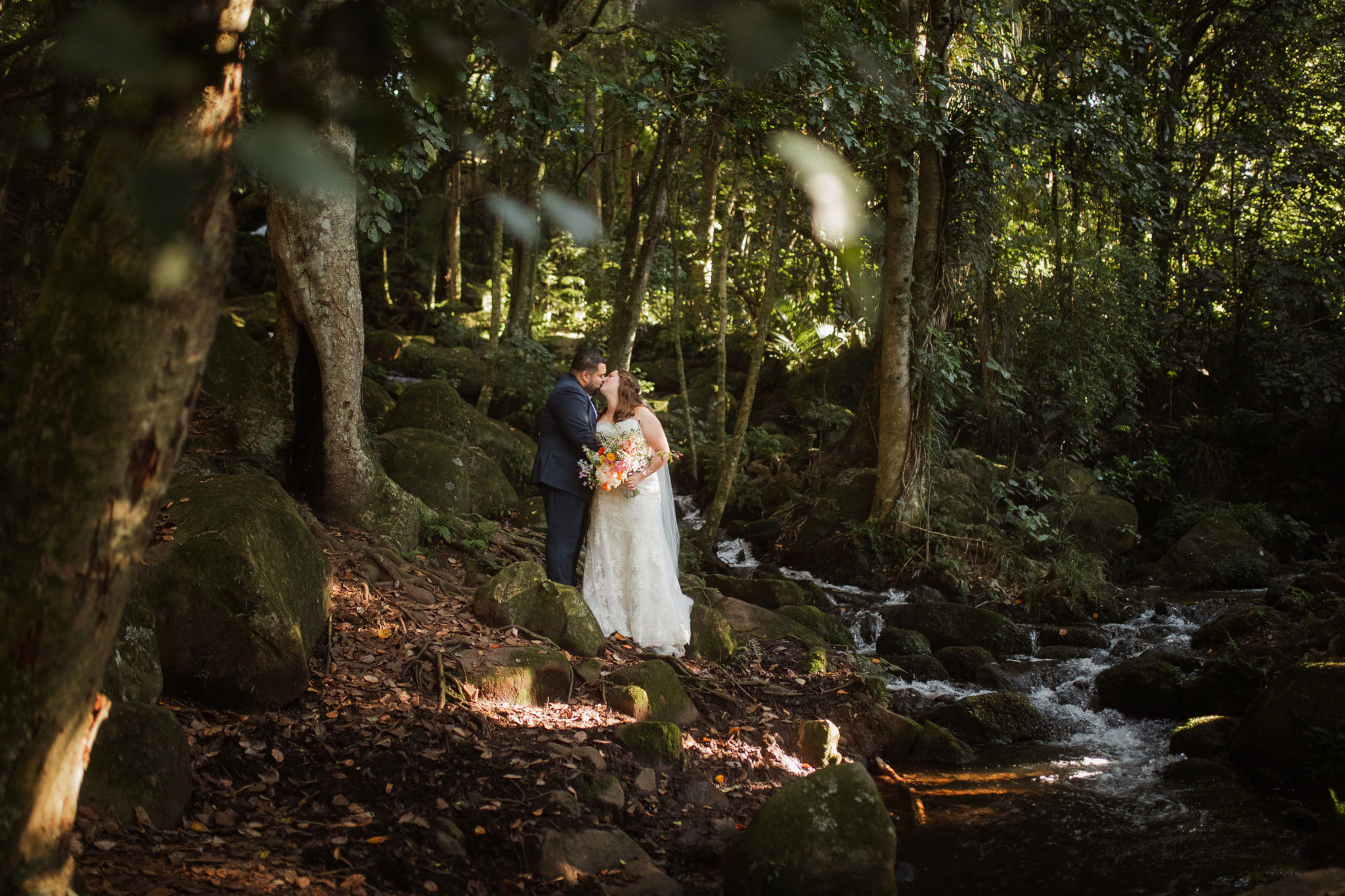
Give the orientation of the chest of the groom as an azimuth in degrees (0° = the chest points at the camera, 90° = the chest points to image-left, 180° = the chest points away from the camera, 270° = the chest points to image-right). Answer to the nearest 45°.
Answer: approximately 270°

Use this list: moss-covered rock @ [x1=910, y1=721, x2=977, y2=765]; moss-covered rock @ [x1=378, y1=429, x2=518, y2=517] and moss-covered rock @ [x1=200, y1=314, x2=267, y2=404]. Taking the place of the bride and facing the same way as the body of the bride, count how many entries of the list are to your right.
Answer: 2

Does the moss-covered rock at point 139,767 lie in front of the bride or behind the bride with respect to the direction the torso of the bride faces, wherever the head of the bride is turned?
in front

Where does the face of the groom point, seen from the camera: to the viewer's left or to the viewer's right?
to the viewer's right

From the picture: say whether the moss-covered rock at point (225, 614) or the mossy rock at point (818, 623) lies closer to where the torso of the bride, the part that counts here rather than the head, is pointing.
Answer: the moss-covered rock

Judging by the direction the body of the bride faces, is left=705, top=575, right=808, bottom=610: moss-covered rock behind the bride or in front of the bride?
behind

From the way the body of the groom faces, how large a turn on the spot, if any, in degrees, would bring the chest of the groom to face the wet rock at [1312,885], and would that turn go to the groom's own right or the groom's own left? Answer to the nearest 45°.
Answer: approximately 45° to the groom's own right

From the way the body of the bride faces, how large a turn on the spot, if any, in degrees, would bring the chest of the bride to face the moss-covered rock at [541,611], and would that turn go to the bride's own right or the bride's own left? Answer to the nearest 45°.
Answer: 0° — they already face it

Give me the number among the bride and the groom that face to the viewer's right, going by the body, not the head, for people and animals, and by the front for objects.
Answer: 1

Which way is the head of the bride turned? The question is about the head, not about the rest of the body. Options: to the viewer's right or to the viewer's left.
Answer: to the viewer's left

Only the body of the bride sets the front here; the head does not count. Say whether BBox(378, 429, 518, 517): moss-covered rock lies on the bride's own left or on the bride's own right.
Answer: on the bride's own right

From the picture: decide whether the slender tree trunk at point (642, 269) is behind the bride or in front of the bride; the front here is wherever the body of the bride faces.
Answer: behind

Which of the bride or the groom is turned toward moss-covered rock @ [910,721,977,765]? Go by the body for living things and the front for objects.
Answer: the groom

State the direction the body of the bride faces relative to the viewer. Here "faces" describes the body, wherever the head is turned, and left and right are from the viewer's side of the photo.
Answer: facing the viewer and to the left of the viewer
